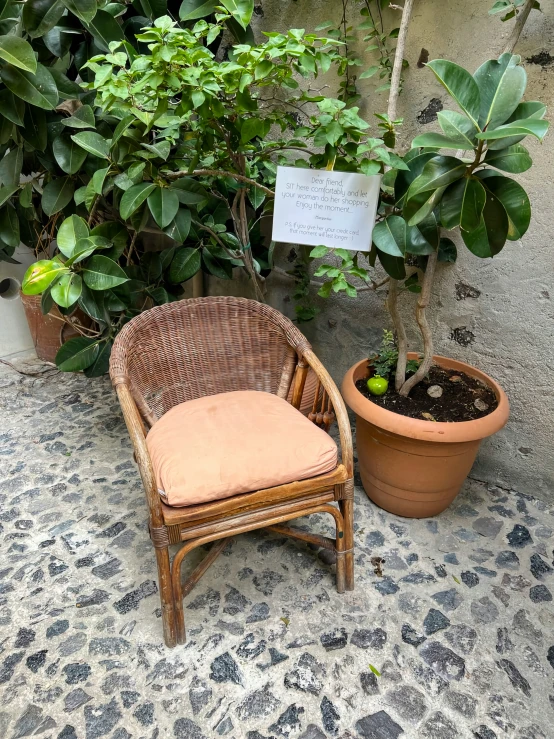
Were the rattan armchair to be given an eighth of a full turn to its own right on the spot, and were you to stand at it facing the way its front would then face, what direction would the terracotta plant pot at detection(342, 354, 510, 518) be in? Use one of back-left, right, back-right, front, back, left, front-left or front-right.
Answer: left

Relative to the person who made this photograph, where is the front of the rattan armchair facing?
facing the viewer and to the right of the viewer

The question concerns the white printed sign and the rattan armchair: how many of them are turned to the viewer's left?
0

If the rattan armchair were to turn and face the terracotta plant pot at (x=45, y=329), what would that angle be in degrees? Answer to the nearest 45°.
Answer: approximately 180°

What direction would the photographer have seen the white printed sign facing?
facing the viewer

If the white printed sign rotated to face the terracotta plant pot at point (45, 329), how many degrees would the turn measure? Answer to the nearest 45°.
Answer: approximately 135° to its right
